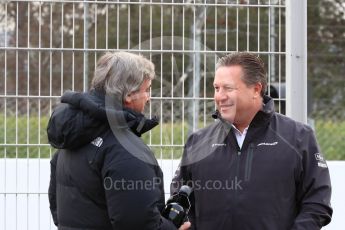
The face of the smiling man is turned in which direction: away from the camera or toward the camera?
toward the camera

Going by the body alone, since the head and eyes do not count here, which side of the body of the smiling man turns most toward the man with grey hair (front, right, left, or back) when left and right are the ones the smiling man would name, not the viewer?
front

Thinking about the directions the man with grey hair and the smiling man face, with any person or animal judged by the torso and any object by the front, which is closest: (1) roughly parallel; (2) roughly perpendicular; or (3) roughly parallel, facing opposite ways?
roughly parallel, facing opposite ways

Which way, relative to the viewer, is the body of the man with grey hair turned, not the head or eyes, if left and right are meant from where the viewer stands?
facing away from the viewer and to the right of the viewer

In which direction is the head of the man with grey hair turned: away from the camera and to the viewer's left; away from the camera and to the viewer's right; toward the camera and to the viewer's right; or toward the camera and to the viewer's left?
away from the camera and to the viewer's right

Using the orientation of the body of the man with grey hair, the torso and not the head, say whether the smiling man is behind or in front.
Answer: in front

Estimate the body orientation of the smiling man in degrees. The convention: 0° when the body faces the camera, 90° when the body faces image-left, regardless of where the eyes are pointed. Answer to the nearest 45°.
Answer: approximately 45°
